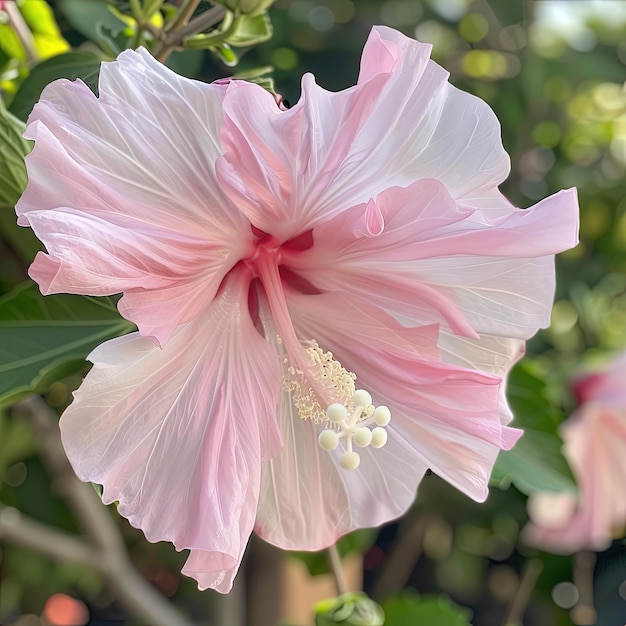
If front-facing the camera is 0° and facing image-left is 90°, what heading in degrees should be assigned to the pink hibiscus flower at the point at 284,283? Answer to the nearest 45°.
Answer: approximately 0°
